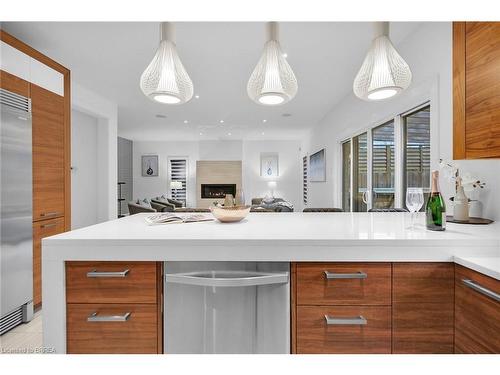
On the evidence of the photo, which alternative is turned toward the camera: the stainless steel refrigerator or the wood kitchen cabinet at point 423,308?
the wood kitchen cabinet

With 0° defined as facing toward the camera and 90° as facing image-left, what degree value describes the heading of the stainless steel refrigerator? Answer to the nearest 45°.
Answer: approximately 270°

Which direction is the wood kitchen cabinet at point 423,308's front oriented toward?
toward the camera

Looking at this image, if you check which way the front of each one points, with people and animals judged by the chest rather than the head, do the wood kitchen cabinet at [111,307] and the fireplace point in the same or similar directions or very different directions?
same or similar directions

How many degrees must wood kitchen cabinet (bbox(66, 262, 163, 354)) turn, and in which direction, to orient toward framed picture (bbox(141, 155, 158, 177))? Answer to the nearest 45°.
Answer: approximately 180°

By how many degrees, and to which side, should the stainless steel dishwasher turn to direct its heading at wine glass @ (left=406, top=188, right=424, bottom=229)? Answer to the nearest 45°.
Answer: approximately 90° to its left

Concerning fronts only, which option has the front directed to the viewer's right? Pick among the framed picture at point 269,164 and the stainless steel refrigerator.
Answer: the stainless steel refrigerator

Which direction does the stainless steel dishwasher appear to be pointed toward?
toward the camera

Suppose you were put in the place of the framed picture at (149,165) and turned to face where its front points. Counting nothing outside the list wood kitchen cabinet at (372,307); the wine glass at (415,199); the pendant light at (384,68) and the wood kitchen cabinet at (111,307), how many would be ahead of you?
4

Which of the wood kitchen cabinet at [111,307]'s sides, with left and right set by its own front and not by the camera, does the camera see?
front

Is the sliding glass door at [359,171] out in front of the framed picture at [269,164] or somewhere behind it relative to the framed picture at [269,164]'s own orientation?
in front

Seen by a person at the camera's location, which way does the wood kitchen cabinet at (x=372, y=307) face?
facing the viewer

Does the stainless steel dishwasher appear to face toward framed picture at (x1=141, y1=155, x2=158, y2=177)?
no

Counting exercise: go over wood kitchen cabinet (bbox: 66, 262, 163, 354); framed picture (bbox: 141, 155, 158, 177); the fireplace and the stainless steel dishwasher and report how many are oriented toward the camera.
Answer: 4

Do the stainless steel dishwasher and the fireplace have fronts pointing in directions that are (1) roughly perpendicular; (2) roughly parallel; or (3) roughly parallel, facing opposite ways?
roughly parallel

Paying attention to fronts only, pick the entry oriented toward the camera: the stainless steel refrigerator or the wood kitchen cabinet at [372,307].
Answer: the wood kitchen cabinet

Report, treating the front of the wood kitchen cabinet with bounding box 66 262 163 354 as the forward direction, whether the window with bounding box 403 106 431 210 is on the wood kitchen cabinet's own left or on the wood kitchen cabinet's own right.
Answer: on the wood kitchen cabinet's own left
